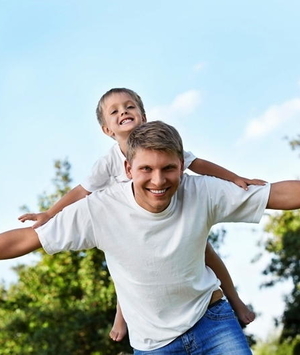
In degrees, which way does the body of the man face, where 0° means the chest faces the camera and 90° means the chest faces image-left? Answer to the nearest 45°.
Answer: approximately 0°

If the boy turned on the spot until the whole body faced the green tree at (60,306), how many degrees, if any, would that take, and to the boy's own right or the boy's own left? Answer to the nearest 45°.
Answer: approximately 180°

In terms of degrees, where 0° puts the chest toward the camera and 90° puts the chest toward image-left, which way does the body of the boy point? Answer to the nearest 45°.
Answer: approximately 0°

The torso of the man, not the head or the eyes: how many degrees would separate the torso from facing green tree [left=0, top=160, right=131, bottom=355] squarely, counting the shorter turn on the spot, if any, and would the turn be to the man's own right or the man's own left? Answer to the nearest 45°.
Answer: approximately 180°
